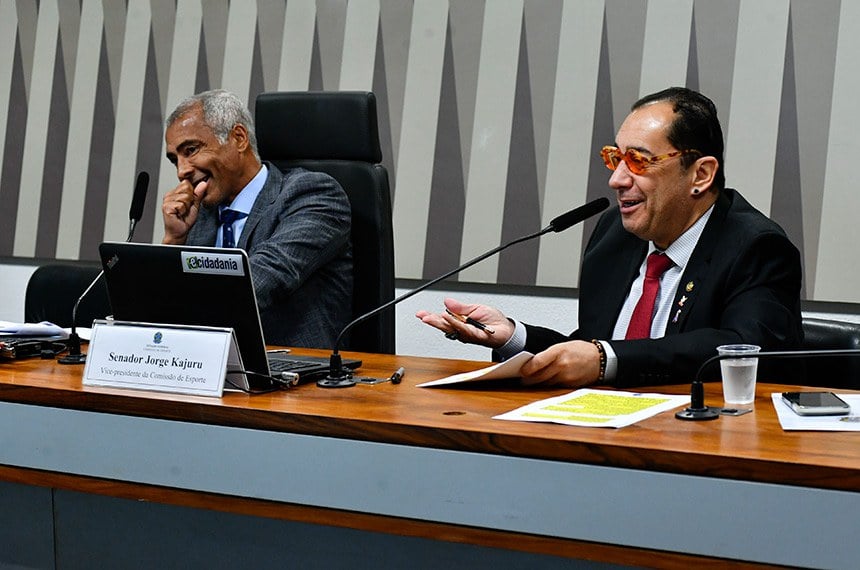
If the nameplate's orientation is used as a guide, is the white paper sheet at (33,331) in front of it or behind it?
behind

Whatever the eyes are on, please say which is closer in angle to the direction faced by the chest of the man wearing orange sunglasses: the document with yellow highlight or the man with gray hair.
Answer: the document with yellow highlight

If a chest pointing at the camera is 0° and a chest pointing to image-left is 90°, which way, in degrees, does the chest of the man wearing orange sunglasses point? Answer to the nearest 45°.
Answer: approximately 45°
